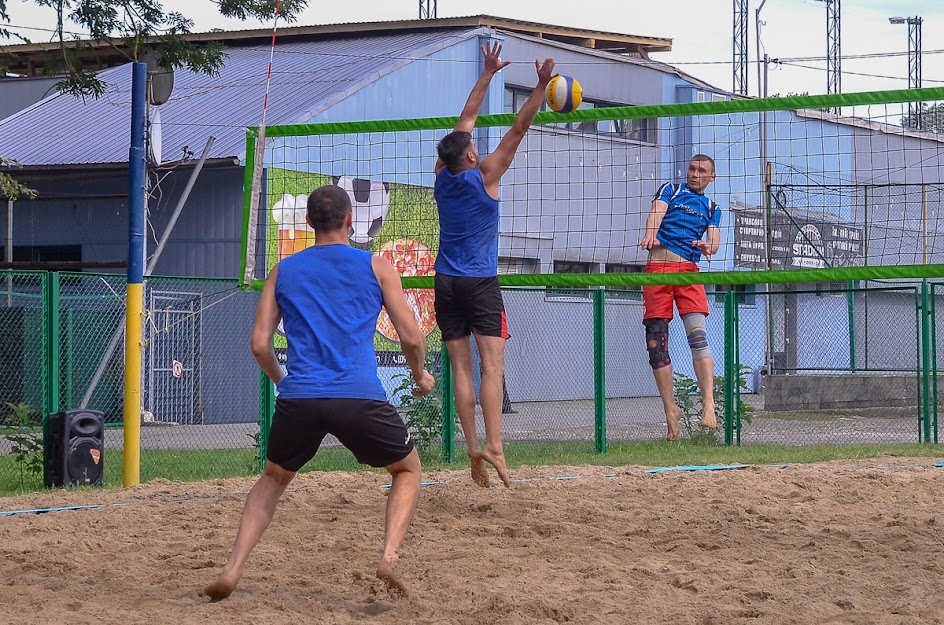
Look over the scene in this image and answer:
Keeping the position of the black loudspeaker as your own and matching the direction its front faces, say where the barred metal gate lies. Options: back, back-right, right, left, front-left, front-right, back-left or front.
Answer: back-left

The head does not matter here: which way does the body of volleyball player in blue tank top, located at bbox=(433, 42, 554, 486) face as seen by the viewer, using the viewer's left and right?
facing away from the viewer and to the right of the viewer

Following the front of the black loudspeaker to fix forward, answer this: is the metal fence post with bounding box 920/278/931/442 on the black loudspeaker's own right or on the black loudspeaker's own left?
on the black loudspeaker's own left

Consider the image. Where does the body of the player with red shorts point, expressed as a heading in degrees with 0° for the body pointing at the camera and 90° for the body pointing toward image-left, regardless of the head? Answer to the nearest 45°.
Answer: approximately 0°

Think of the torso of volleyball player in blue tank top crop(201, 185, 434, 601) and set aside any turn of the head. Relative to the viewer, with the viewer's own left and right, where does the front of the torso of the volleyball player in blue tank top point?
facing away from the viewer

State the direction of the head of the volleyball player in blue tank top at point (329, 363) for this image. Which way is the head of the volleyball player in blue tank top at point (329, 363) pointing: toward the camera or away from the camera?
away from the camera

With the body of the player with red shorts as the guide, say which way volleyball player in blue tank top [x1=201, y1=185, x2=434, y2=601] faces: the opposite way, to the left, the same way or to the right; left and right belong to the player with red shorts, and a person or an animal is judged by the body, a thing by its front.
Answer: the opposite way

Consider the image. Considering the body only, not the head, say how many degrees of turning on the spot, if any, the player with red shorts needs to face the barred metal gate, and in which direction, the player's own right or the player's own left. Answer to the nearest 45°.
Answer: approximately 135° to the player's own right
